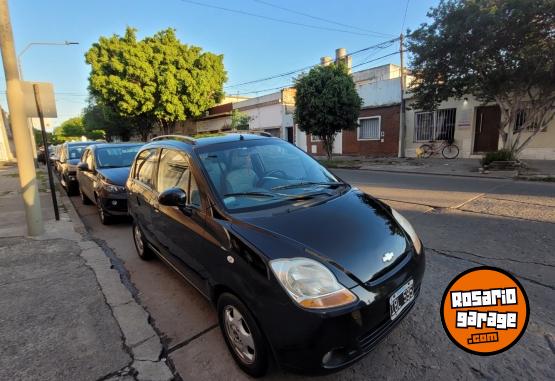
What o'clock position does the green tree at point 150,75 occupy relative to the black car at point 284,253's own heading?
The green tree is roughly at 7 o'clock from the black car.

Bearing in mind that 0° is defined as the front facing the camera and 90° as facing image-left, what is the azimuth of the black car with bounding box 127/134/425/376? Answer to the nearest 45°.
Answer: approximately 315°

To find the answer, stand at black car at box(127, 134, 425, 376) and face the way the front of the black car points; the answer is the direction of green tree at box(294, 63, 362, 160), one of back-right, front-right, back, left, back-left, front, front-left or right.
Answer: back-left

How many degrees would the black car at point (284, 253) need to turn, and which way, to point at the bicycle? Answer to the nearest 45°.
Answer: approximately 90° to its left

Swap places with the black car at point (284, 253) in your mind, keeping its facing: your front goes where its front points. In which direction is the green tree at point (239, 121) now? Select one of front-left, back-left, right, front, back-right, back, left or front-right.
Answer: back-left

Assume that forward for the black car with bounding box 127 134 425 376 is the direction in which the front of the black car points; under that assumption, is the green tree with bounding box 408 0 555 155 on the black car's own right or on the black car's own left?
on the black car's own left

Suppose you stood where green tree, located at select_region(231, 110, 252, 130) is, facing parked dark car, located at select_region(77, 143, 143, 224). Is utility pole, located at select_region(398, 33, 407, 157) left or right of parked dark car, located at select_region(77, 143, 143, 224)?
left
